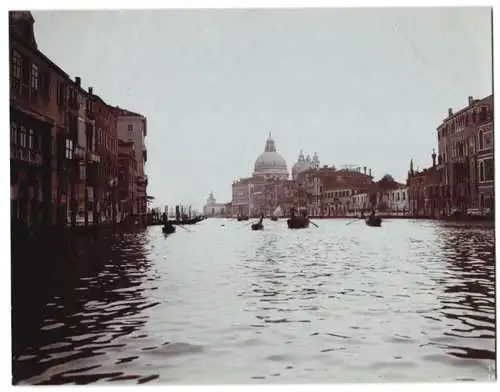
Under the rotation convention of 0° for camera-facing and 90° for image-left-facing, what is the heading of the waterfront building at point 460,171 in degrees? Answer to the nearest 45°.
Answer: approximately 45°

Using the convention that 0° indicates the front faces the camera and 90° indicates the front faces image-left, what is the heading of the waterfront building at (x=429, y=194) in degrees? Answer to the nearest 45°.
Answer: approximately 45°

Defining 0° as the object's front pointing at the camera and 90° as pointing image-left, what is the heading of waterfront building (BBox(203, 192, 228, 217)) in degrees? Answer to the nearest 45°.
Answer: approximately 0°

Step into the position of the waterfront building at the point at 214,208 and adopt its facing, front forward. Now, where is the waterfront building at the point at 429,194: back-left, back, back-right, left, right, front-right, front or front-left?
left
